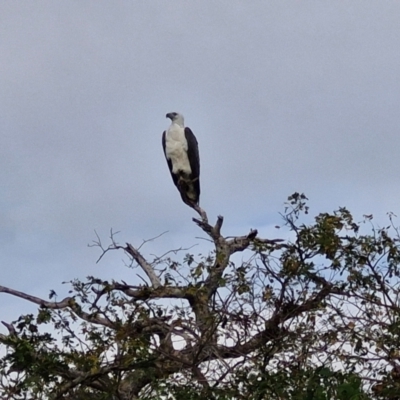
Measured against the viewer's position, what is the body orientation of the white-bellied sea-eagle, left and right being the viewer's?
facing the viewer and to the left of the viewer
